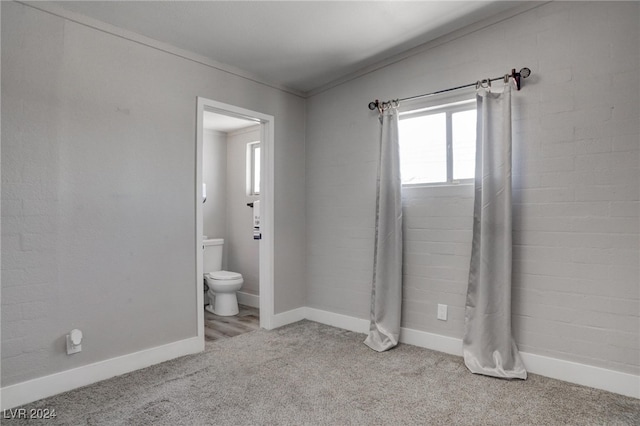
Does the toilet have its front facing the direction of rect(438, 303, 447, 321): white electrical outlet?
yes

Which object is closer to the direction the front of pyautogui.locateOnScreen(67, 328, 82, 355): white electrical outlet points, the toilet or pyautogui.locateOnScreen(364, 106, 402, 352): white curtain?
the white curtain

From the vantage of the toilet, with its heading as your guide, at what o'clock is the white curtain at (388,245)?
The white curtain is roughly at 12 o'clock from the toilet.

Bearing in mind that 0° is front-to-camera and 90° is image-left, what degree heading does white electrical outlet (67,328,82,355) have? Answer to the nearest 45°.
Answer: approximately 315°

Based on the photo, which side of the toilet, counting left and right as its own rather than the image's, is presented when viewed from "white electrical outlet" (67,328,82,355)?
right

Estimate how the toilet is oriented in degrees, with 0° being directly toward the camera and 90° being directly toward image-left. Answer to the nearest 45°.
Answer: approximately 315°

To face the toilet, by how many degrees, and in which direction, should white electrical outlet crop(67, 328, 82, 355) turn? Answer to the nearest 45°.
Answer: approximately 90° to its left
